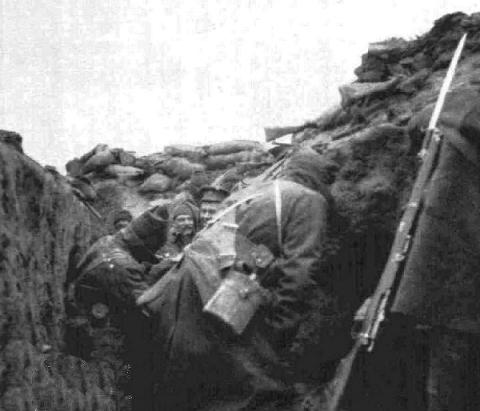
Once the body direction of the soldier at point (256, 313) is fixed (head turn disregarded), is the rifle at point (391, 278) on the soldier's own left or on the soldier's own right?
on the soldier's own right

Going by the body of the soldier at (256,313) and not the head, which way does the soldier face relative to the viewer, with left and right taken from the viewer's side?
facing away from the viewer and to the right of the viewer

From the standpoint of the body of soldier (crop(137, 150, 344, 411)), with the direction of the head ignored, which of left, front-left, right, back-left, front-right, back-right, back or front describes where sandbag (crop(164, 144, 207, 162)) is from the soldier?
front-left

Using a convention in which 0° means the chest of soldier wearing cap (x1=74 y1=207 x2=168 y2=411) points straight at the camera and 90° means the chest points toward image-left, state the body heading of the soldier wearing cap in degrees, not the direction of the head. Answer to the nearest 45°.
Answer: approximately 270°

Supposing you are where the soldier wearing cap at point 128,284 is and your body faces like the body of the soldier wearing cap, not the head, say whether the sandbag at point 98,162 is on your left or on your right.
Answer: on your left
